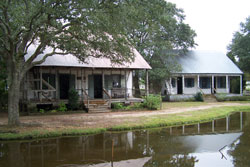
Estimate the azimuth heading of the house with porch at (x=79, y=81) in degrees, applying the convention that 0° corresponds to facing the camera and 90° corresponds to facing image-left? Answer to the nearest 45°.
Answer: approximately 0°

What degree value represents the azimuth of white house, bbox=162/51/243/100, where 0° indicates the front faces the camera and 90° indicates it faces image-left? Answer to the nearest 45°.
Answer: approximately 0°

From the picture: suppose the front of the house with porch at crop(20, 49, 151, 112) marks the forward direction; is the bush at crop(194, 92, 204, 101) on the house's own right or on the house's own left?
on the house's own left

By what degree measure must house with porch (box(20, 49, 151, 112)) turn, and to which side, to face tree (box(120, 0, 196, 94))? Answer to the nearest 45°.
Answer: approximately 135° to its left

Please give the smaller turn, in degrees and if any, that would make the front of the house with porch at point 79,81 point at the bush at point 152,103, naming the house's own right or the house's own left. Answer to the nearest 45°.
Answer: approximately 90° to the house's own left

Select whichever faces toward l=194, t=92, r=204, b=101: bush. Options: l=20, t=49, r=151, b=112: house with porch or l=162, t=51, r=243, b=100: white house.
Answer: the white house

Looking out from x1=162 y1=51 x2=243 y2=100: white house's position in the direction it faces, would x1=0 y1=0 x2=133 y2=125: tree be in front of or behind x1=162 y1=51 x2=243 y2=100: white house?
in front

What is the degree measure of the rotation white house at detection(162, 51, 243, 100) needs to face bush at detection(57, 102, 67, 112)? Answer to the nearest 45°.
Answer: approximately 45° to its right

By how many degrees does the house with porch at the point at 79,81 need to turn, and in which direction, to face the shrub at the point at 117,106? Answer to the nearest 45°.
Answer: approximately 90° to its left

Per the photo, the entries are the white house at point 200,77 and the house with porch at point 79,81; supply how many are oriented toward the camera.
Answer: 2
